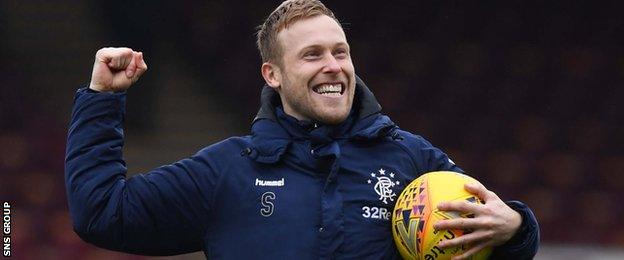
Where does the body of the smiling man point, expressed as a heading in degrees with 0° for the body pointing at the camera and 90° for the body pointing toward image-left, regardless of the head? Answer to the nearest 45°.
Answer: approximately 0°

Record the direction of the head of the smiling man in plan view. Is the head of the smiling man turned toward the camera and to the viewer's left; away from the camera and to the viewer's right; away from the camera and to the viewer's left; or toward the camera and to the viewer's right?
toward the camera and to the viewer's right
